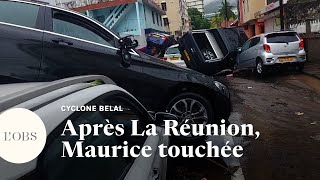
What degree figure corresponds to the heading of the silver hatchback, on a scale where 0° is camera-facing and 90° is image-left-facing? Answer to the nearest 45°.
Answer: approximately 135°

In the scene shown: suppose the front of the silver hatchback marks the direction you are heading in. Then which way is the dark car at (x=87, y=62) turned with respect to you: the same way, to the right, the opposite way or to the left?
to the right

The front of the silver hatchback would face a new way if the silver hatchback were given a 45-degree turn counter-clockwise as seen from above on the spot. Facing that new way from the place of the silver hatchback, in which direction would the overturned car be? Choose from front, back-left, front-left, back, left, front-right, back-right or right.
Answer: front-left

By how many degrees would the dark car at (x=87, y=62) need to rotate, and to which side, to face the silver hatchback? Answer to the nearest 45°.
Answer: approximately 45° to its left

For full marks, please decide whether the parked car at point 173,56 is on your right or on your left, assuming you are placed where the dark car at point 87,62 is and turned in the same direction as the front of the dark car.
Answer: on your left

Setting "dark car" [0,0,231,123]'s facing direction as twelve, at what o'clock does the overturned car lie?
The overturned car is roughly at 10 o'clock from the dark car.

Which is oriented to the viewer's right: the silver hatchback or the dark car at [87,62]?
the dark car

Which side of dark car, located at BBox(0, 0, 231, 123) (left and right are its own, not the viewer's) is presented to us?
right

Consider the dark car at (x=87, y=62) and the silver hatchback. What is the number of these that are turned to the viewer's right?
1

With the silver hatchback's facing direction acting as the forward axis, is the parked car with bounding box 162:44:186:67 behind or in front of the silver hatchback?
in front

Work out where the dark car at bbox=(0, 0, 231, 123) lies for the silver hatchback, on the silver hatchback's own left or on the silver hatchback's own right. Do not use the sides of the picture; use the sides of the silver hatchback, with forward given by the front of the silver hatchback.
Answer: on the silver hatchback's own left
